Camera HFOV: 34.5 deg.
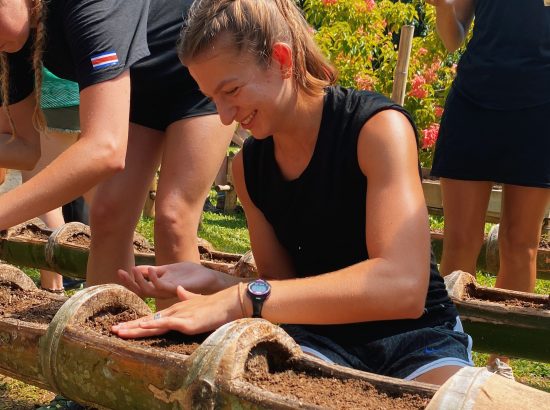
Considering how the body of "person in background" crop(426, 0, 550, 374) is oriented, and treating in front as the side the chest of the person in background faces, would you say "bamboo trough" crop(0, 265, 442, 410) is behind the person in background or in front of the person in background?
in front

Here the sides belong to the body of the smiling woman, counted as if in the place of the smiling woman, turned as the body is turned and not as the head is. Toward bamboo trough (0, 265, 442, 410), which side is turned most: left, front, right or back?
front

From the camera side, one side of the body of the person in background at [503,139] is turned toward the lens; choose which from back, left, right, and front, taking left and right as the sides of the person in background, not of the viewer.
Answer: front

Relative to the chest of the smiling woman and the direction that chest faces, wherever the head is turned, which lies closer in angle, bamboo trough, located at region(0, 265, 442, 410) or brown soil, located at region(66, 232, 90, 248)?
the bamboo trough

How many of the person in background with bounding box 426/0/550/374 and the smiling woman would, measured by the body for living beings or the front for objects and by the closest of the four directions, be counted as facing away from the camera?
0

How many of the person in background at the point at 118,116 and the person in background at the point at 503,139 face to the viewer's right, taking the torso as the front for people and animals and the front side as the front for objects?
0

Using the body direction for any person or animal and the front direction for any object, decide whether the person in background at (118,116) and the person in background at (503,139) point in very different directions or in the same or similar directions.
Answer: same or similar directions

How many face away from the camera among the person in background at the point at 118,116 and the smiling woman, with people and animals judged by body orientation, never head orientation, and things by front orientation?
0

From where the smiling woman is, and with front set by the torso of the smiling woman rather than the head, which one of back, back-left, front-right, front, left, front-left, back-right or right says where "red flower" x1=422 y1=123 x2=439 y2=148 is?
back-right

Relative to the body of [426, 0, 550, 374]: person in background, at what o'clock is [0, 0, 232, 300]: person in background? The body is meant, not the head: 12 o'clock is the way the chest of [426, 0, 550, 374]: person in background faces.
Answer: [0, 0, 232, 300]: person in background is roughly at 2 o'clock from [426, 0, 550, 374]: person in background.

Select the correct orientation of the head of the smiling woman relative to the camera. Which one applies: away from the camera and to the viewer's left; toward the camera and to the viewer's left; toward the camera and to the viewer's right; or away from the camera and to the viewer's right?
toward the camera and to the viewer's left

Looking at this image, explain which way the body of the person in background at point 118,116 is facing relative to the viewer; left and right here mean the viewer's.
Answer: facing the viewer and to the left of the viewer
